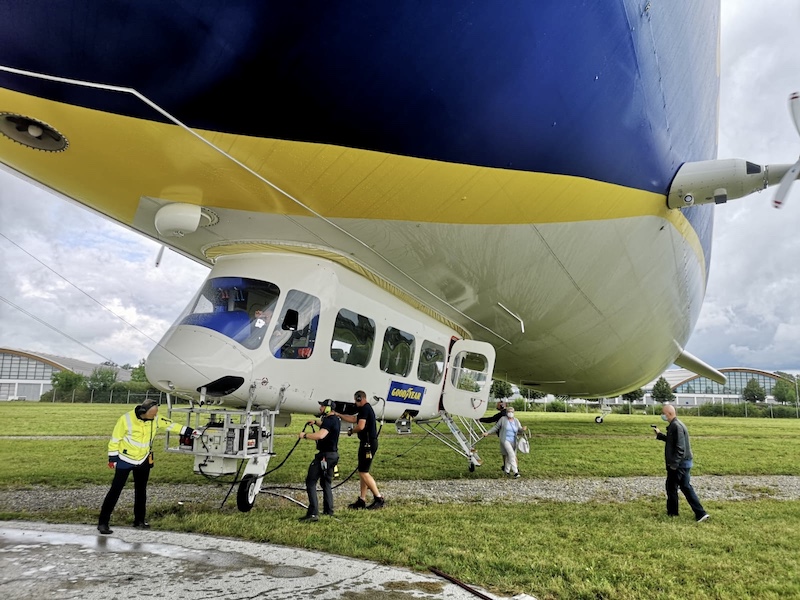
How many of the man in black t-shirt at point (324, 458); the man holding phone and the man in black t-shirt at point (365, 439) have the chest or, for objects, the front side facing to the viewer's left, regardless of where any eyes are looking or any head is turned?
3

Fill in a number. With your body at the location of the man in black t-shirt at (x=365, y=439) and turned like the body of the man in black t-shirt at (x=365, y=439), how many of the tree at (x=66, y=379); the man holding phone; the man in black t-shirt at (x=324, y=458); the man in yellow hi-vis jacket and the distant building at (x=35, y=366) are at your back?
1

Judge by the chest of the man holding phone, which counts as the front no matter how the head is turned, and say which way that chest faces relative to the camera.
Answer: to the viewer's left

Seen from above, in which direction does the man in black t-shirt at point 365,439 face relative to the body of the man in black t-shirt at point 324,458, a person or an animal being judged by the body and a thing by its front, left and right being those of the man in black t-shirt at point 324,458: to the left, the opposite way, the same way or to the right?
the same way

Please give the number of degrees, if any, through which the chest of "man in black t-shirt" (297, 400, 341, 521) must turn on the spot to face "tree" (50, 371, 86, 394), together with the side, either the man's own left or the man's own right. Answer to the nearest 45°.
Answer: approximately 45° to the man's own right

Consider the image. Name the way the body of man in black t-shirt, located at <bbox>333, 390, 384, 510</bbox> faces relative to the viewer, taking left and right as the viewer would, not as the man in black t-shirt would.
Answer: facing to the left of the viewer

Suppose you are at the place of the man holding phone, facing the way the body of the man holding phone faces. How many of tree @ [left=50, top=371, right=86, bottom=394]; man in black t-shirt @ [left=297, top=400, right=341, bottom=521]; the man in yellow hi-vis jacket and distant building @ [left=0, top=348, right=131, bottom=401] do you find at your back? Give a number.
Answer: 0

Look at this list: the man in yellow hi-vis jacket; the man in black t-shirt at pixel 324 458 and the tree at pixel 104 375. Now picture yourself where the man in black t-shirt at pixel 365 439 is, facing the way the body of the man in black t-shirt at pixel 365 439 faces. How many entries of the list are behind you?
0

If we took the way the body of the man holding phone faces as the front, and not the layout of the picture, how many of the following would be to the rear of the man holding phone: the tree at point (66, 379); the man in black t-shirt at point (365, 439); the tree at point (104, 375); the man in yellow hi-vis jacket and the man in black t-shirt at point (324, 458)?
0

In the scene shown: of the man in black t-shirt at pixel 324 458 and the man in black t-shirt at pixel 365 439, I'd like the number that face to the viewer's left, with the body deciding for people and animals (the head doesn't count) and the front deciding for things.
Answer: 2

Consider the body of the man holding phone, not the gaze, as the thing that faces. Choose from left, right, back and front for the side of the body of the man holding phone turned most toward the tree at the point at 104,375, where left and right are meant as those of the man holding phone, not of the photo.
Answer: front

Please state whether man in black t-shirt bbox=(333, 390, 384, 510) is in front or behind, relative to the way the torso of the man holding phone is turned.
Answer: in front

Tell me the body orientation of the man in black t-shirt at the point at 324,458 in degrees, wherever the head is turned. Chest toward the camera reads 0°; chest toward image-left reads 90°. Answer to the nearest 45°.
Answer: approximately 90°

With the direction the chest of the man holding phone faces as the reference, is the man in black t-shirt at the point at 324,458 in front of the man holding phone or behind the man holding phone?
in front

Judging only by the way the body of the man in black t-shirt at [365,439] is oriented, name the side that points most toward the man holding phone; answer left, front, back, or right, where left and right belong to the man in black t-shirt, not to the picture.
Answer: back

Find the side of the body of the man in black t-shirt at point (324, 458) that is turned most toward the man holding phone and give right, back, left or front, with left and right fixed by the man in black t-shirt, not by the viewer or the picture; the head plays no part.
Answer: back
